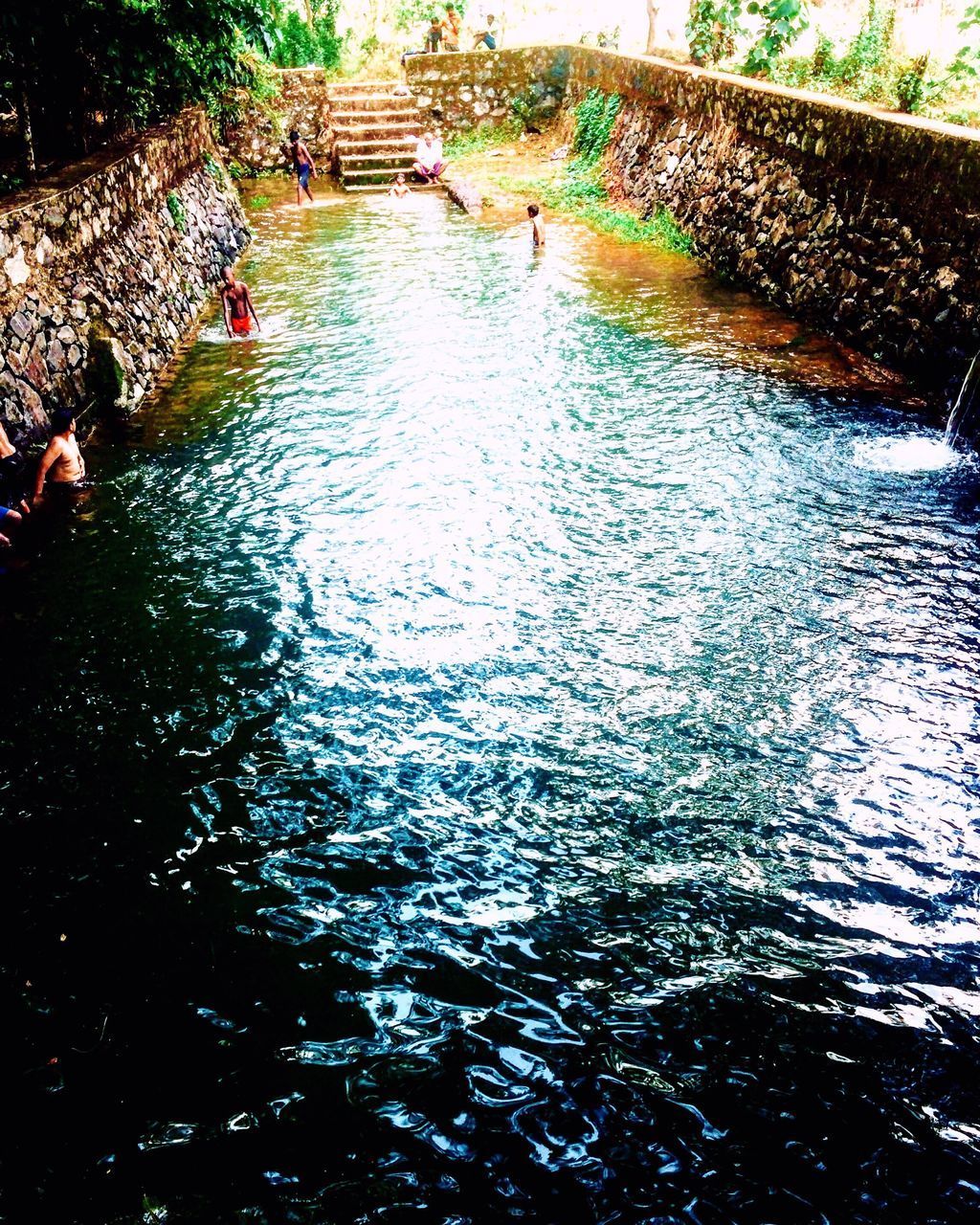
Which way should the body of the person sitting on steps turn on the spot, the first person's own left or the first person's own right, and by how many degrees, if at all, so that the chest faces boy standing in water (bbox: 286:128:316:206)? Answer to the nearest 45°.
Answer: approximately 90° to the first person's own right

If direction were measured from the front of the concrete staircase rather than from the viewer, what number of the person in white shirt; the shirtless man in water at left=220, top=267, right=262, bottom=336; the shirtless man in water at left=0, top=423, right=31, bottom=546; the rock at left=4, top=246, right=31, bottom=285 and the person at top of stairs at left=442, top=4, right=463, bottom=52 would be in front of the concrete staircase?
3

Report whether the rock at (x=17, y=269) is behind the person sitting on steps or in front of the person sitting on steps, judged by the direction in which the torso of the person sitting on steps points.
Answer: in front

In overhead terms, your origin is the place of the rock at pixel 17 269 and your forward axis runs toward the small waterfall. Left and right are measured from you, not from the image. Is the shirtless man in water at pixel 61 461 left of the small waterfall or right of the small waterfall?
right

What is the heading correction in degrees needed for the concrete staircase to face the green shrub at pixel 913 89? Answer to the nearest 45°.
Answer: approximately 45° to its left

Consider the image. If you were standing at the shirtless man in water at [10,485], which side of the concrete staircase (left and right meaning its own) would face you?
front

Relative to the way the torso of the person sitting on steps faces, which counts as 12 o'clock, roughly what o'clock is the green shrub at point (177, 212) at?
The green shrub is roughly at 1 o'clock from the person sitting on steps.

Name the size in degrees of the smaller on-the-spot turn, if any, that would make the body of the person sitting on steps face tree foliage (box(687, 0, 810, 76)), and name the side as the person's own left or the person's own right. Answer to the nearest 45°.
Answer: approximately 45° to the person's own left

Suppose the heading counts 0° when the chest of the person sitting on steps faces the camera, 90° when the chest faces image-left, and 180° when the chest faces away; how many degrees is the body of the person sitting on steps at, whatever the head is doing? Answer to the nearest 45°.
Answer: approximately 0°

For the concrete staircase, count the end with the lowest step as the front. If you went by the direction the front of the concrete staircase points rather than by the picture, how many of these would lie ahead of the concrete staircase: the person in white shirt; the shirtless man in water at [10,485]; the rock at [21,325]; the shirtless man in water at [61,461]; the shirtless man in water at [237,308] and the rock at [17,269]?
5

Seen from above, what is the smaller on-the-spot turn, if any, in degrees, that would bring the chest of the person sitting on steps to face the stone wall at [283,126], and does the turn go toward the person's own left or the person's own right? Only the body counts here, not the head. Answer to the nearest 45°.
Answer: approximately 135° to the person's own right

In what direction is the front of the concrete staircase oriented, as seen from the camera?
facing the viewer

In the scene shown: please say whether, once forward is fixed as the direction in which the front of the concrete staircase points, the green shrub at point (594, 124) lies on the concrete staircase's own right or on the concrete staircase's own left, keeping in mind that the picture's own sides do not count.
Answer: on the concrete staircase's own left

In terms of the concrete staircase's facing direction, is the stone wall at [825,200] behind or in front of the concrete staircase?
in front

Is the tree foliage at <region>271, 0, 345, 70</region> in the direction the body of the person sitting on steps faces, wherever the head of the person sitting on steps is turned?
no

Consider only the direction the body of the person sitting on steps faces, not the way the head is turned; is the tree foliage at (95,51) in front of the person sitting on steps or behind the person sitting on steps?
in front

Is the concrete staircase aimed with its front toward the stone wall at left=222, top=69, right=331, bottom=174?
no
